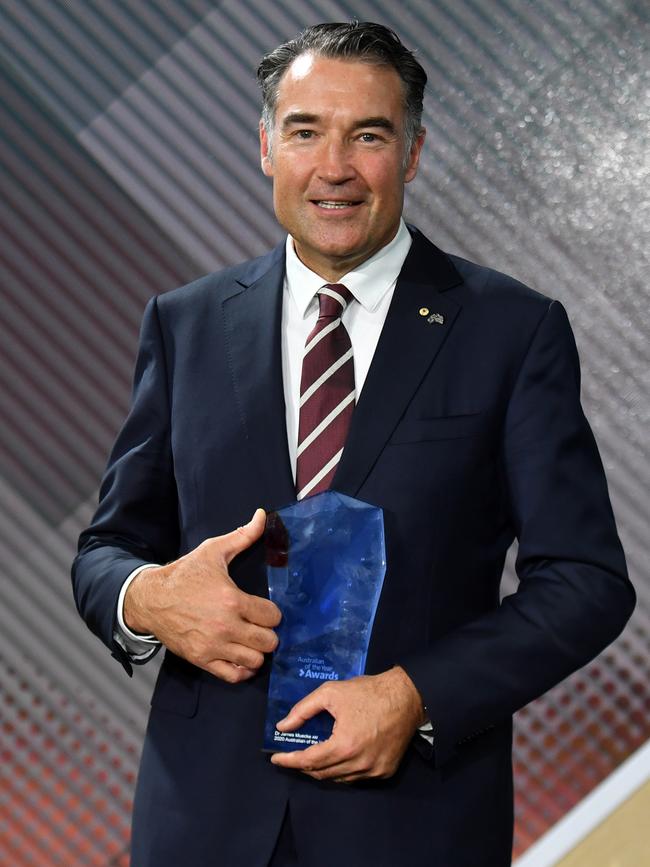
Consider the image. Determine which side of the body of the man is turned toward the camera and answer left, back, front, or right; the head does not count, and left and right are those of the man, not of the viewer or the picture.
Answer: front
